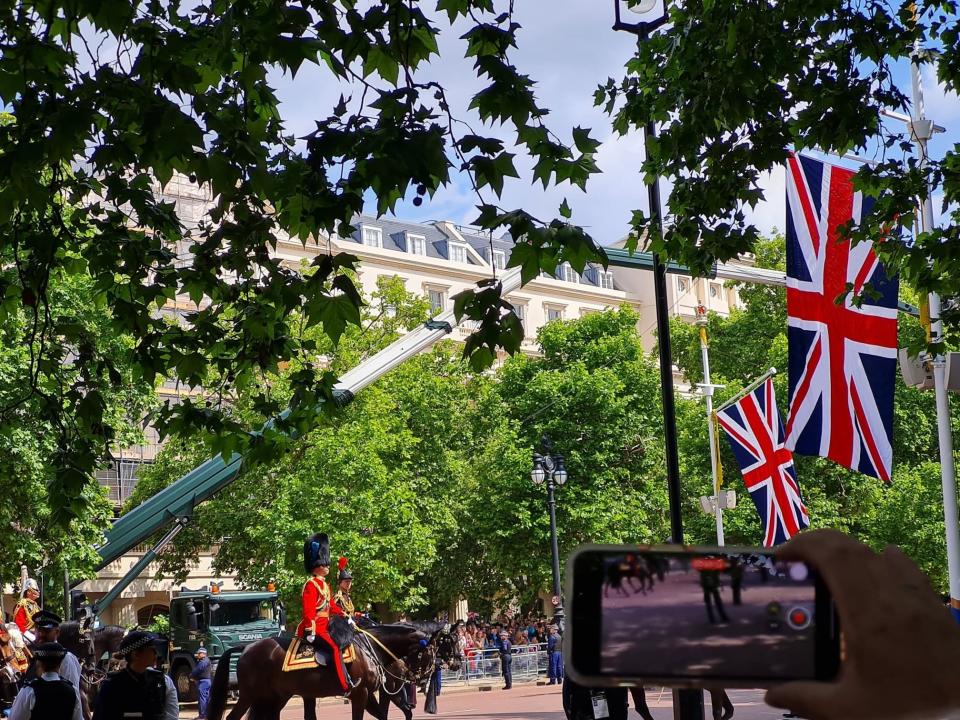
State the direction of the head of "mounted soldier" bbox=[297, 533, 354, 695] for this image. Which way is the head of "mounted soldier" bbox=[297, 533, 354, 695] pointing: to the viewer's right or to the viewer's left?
to the viewer's right

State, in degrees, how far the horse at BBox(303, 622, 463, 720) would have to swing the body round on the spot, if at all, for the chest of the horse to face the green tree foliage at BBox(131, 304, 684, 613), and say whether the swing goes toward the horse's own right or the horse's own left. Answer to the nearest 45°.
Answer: approximately 90° to the horse's own left

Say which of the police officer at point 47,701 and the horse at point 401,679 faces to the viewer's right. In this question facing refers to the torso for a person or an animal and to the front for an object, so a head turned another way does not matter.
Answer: the horse

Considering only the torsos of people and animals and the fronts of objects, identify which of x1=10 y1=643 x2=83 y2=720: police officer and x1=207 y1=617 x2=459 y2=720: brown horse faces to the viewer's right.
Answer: the brown horse

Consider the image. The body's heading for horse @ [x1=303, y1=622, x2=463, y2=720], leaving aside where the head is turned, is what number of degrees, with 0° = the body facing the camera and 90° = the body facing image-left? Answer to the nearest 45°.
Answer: approximately 270°

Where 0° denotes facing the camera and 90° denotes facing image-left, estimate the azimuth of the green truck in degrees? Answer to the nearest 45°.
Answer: approximately 315°

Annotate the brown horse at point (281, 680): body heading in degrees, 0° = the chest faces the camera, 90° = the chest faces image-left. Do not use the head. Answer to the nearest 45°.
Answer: approximately 270°
